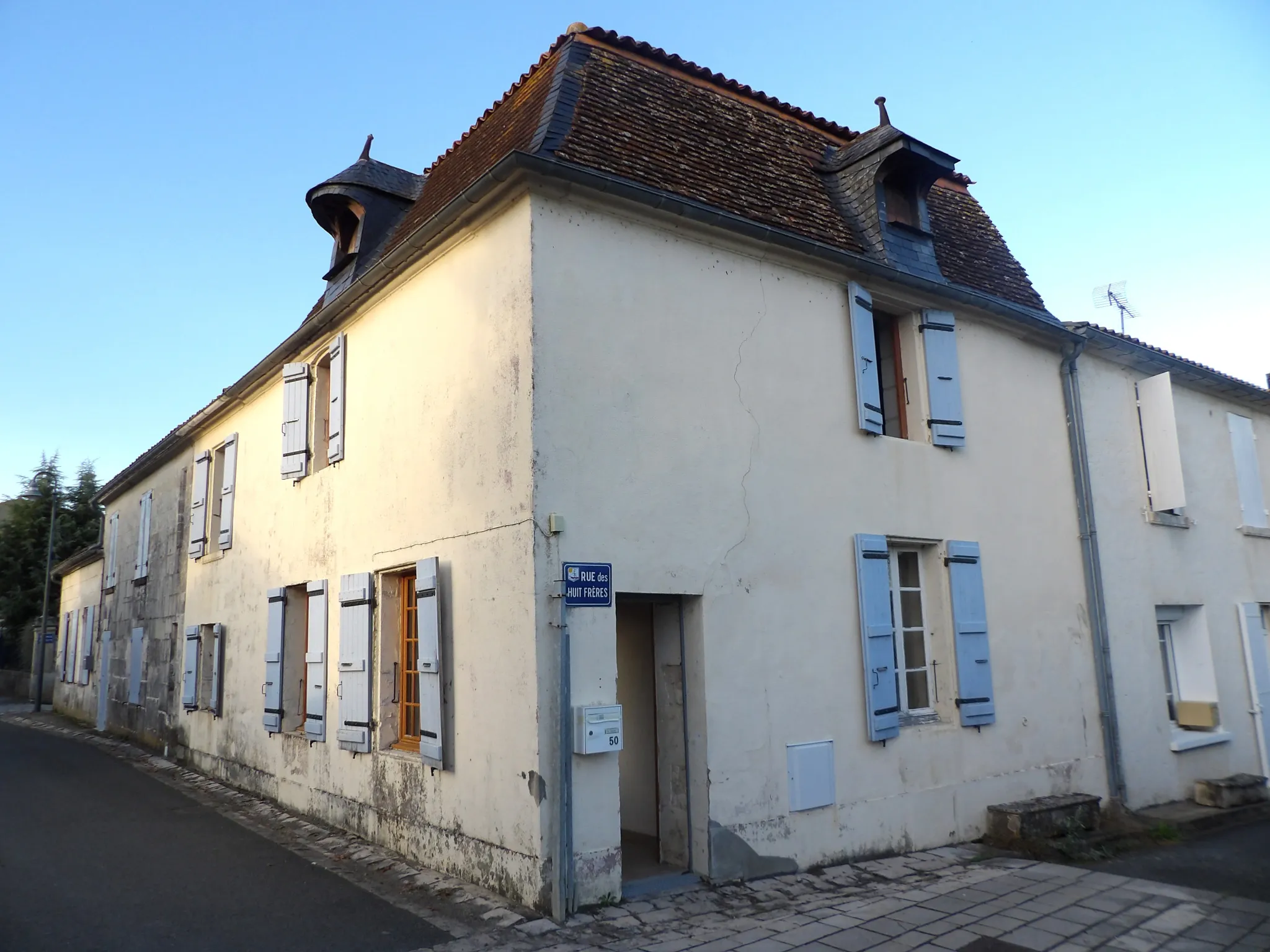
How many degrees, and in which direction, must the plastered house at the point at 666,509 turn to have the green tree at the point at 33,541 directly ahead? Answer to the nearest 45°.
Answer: approximately 180°

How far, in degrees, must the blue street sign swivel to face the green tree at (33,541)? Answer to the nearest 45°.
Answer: approximately 135° to its right

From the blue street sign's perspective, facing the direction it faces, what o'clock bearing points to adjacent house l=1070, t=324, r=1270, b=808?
The adjacent house is roughly at 8 o'clock from the blue street sign.

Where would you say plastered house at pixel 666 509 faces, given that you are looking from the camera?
facing the viewer and to the right of the viewer

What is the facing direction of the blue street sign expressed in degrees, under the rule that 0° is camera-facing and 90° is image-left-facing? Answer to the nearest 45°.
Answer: approximately 0°
